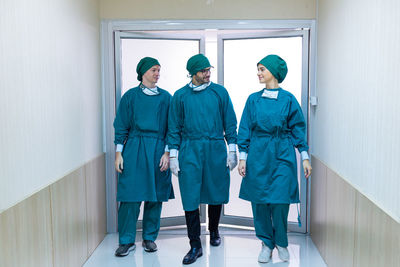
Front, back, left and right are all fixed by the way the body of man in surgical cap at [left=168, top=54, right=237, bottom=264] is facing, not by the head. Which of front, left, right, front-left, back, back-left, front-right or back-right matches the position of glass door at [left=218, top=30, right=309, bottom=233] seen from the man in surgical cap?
back-left

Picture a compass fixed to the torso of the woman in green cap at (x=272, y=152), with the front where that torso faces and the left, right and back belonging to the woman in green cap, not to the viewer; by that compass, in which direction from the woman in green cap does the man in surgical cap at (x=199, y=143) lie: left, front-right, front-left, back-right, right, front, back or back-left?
right

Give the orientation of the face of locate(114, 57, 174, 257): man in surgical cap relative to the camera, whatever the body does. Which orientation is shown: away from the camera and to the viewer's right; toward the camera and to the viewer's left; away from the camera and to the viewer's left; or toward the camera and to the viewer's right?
toward the camera and to the viewer's right

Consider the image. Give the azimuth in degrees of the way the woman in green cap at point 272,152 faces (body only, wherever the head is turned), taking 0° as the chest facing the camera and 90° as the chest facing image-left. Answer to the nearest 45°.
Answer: approximately 0°

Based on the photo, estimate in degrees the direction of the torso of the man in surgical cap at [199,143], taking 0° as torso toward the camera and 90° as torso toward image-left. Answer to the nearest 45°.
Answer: approximately 0°

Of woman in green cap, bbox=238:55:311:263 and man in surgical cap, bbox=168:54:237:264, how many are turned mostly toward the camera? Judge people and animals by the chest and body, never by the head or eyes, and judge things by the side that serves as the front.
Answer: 2

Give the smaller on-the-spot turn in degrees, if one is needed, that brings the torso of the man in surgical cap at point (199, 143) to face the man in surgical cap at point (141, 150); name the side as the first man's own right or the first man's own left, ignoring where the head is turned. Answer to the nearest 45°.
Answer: approximately 90° to the first man's own right

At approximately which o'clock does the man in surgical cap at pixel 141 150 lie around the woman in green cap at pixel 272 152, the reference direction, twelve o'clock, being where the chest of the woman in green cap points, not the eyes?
The man in surgical cap is roughly at 3 o'clock from the woman in green cap.
